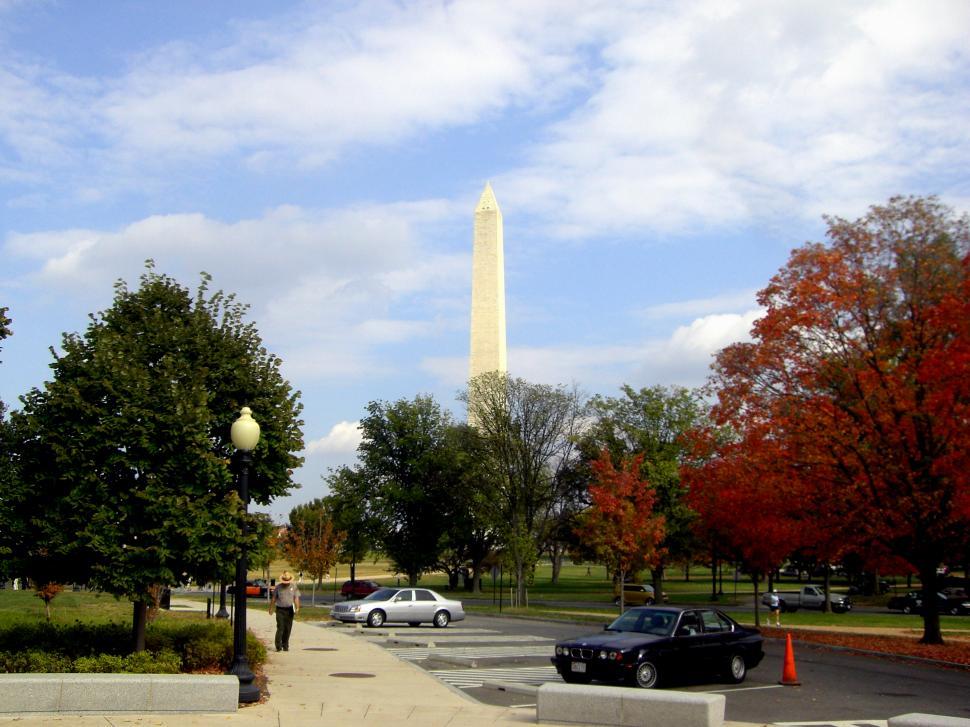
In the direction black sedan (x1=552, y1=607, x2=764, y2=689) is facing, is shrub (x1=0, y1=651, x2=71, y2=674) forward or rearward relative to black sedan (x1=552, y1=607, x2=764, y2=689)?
forward

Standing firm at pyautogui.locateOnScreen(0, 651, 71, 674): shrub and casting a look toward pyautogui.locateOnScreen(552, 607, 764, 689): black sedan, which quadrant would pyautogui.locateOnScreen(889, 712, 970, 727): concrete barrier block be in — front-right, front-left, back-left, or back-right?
front-right

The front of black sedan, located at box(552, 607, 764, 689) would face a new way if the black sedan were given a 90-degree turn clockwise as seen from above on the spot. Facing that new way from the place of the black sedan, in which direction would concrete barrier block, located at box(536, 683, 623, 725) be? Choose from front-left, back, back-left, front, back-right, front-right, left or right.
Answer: back-left

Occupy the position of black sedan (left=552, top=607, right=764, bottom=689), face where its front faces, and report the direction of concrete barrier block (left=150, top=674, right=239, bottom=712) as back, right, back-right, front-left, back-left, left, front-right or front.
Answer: front

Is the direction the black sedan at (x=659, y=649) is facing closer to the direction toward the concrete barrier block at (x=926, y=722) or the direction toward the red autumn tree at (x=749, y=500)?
the concrete barrier block

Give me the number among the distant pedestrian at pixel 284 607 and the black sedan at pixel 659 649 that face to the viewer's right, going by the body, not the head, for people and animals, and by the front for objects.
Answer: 0

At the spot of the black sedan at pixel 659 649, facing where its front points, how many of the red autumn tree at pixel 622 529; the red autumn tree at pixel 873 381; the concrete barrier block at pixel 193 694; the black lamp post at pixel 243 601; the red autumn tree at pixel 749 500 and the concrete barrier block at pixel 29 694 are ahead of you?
3

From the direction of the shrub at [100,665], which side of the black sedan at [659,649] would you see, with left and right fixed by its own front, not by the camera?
front

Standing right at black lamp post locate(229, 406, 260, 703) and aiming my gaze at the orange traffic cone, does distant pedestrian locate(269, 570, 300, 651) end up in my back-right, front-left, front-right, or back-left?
front-left

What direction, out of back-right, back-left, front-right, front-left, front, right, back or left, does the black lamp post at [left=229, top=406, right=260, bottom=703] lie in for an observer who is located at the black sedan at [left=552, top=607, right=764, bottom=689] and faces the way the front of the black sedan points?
front

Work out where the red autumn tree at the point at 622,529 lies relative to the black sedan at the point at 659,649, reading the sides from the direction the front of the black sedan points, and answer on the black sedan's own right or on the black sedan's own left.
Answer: on the black sedan's own right

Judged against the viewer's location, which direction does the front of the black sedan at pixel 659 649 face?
facing the viewer and to the left of the viewer
